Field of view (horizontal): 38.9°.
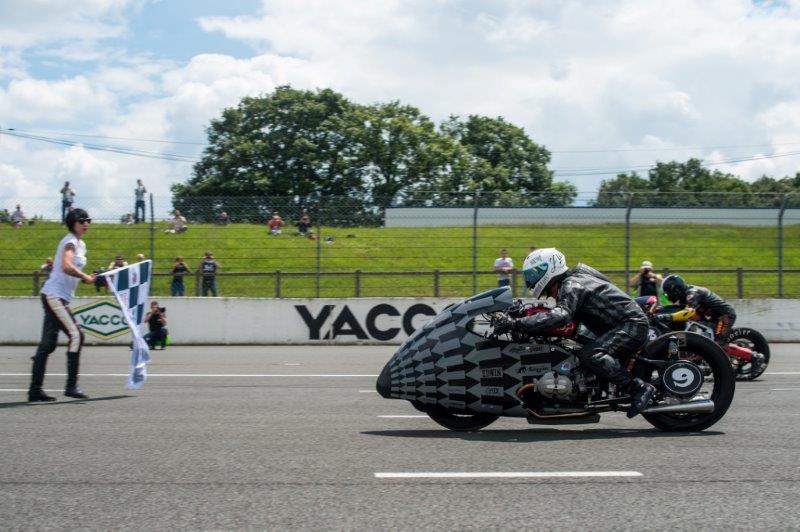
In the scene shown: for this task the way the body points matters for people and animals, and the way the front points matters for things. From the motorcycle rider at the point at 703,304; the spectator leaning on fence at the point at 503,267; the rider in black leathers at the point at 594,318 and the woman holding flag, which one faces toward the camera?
the spectator leaning on fence

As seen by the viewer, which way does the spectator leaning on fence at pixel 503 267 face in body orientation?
toward the camera

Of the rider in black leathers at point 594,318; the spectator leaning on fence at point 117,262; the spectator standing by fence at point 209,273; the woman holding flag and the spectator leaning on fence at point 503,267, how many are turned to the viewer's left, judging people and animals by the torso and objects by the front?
1

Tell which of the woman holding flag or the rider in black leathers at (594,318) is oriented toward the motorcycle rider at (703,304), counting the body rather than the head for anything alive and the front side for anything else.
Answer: the woman holding flag

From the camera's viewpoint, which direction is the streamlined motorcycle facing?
to the viewer's left

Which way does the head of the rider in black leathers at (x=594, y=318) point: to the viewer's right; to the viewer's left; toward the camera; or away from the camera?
to the viewer's left

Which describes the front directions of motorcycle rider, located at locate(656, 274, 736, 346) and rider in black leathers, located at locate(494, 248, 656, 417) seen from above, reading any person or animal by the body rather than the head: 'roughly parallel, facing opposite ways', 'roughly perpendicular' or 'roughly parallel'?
roughly parallel

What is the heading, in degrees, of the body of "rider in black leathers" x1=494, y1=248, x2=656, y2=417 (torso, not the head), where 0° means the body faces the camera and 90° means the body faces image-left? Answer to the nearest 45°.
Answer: approximately 90°

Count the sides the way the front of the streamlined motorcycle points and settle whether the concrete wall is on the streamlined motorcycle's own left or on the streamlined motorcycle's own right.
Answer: on the streamlined motorcycle's own right

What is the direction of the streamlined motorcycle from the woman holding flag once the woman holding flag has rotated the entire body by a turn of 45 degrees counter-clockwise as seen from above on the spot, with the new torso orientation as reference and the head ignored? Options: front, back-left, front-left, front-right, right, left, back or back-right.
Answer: right

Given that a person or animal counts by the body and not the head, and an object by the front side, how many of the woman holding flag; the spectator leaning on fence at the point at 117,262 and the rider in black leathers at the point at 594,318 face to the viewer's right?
1

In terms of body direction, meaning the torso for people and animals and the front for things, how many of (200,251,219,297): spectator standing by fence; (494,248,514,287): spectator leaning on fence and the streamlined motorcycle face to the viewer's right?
0

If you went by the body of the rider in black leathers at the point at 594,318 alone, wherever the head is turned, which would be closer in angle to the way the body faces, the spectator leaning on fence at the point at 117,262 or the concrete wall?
the spectator leaning on fence

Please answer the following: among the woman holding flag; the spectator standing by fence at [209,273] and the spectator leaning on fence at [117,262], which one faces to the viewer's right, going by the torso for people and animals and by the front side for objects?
the woman holding flag

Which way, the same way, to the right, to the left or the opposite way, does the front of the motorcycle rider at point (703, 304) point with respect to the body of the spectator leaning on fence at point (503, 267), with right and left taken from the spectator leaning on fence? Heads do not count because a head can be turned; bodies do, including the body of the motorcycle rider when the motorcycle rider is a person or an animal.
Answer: to the right

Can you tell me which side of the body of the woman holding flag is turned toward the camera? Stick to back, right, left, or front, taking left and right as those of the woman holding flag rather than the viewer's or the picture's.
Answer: right

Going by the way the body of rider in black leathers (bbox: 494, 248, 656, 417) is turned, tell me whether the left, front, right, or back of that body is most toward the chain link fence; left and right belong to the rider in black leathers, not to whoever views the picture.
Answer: right
